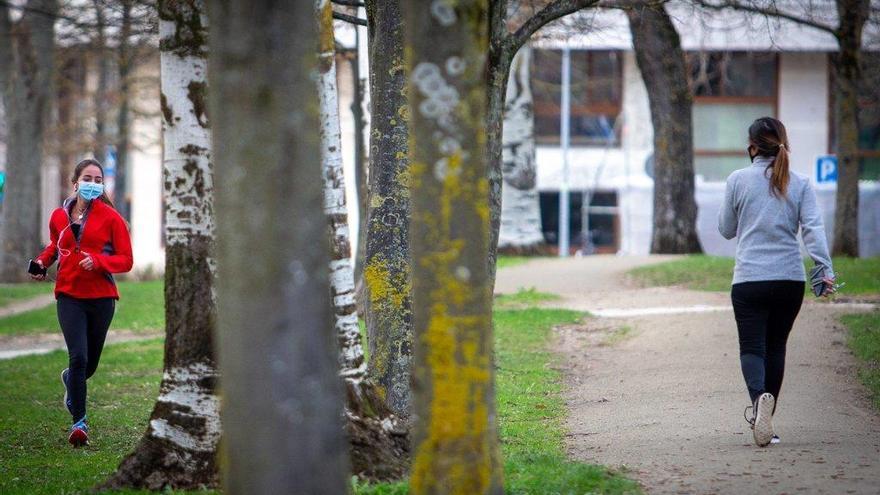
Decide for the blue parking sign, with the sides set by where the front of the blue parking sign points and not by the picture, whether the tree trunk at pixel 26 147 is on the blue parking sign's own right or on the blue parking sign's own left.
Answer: on the blue parking sign's own right

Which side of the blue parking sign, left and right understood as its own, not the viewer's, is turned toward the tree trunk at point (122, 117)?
right

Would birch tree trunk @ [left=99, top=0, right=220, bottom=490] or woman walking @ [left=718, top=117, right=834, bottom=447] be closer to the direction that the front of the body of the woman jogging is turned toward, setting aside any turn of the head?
the birch tree trunk

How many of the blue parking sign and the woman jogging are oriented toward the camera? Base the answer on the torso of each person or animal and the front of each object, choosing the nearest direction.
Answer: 2

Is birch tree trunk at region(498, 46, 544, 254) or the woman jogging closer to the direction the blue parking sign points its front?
the woman jogging

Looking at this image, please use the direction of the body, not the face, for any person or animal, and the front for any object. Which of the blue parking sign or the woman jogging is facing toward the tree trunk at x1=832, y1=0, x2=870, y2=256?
the blue parking sign

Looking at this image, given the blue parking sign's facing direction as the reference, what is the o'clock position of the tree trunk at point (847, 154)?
The tree trunk is roughly at 12 o'clock from the blue parking sign.

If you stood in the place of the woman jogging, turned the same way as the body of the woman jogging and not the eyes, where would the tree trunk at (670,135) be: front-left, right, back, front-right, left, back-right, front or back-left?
back-left

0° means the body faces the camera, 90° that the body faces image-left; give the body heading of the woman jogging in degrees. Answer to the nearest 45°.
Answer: approximately 0°
